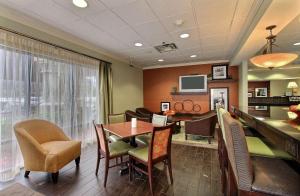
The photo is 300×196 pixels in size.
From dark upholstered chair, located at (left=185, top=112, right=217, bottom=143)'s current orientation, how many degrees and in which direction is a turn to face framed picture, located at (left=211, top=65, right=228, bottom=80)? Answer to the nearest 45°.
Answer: approximately 90° to its right

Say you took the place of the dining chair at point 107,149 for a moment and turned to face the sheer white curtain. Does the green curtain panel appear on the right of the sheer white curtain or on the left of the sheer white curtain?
right

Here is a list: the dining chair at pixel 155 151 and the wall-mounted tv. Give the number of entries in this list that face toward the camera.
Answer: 1

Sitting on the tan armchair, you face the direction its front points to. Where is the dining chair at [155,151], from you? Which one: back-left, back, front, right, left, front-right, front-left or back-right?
front

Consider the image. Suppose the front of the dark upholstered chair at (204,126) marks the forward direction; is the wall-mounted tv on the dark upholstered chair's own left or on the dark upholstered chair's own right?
on the dark upholstered chair's own right

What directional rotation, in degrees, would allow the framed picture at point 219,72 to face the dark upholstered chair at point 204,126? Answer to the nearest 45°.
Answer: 0° — it already faces it

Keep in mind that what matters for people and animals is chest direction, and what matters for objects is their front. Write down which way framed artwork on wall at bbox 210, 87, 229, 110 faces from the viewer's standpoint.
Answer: facing the viewer

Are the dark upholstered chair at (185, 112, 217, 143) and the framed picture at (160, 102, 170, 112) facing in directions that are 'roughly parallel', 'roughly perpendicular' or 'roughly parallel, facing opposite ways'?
roughly perpendicular

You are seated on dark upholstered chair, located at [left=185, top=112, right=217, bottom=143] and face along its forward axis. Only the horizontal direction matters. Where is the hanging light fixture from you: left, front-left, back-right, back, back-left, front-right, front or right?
back-left

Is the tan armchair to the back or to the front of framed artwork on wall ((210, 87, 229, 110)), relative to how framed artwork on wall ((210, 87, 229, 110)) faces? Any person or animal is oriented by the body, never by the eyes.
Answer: to the front

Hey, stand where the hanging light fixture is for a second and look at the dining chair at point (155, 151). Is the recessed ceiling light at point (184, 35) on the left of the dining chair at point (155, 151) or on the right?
right

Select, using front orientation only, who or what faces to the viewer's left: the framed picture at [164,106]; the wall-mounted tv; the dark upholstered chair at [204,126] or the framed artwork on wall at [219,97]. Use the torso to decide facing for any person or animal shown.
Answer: the dark upholstered chair

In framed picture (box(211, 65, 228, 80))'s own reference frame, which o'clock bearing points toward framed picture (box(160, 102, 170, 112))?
framed picture (box(160, 102, 170, 112)) is roughly at 3 o'clock from framed picture (box(211, 65, 228, 80)).
